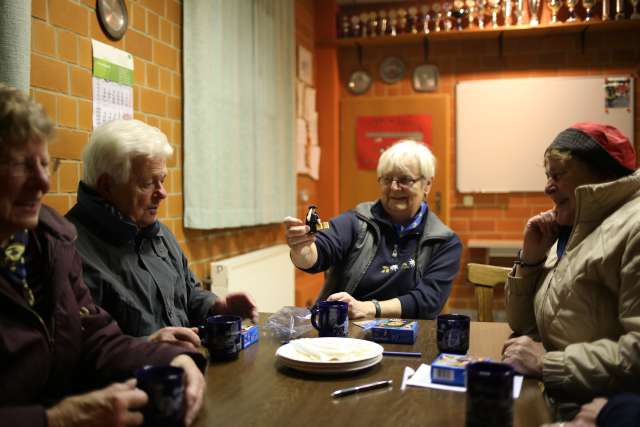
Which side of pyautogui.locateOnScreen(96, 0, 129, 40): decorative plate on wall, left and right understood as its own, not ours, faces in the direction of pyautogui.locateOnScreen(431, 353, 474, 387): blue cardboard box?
front

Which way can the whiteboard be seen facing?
toward the camera

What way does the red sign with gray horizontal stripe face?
toward the camera

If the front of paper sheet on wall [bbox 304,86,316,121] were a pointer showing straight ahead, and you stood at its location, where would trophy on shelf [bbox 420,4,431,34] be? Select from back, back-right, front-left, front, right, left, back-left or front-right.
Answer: front-left

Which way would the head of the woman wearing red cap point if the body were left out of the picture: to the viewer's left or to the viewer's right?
to the viewer's left

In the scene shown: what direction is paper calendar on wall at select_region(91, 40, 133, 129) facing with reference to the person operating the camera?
facing the viewer and to the right of the viewer

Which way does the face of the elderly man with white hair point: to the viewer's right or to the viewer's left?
to the viewer's right

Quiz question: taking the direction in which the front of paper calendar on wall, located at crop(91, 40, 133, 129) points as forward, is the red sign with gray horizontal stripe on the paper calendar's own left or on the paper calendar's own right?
on the paper calendar's own left

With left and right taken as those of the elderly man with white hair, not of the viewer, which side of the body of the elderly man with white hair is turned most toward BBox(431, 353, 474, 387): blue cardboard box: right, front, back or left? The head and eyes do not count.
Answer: front

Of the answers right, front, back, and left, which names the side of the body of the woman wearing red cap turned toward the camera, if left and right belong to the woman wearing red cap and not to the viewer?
left
